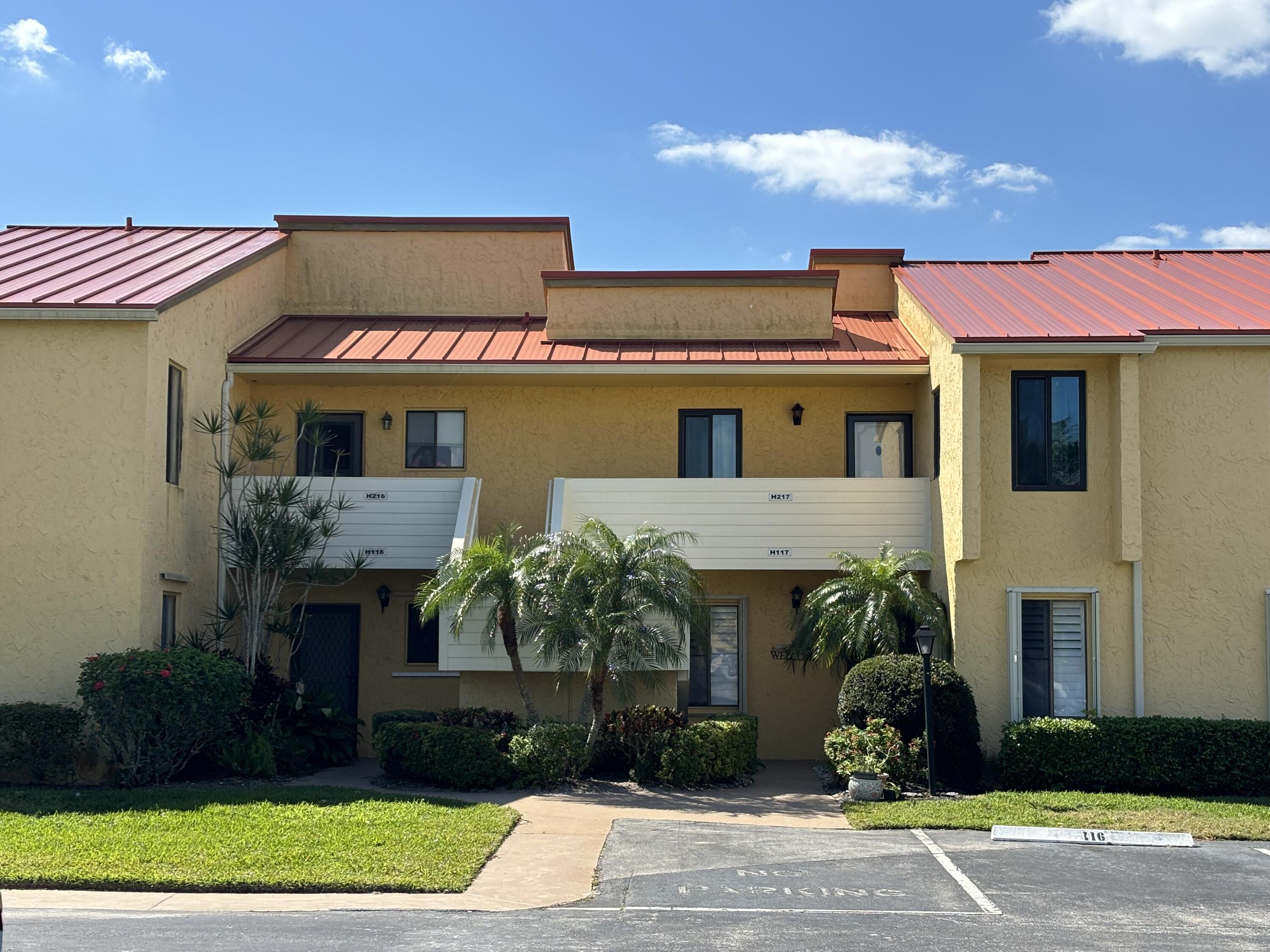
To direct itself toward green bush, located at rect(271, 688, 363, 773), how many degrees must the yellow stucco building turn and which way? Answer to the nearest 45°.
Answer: approximately 90° to its right

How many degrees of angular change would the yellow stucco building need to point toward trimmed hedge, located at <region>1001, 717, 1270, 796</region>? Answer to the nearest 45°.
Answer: approximately 45° to its left

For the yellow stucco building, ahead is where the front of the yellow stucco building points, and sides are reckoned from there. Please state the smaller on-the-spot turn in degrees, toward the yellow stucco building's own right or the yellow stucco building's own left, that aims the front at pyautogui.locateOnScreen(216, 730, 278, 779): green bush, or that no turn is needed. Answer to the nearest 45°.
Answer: approximately 45° to the yellow stucco building's own right

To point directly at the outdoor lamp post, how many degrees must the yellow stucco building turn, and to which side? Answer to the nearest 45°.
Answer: approximately 45° to its left

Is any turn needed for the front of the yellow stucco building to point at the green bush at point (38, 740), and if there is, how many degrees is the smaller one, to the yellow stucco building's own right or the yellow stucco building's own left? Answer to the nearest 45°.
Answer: approximately 45° to the yellow stucco building's own right

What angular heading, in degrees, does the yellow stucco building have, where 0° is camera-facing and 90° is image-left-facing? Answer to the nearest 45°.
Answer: approximately 0°

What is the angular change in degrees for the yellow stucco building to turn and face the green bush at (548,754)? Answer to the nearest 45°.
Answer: approximately 45° to its right

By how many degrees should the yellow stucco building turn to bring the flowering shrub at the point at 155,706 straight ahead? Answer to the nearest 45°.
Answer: approximately 45° to its right
